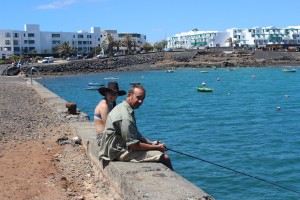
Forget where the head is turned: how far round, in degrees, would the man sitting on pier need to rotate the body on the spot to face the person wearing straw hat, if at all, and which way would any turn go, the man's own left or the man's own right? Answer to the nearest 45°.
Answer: approximately 90° to the man's own left

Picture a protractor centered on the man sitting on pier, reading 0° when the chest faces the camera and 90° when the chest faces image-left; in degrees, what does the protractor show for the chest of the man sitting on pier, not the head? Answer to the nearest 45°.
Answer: approximately 270°
